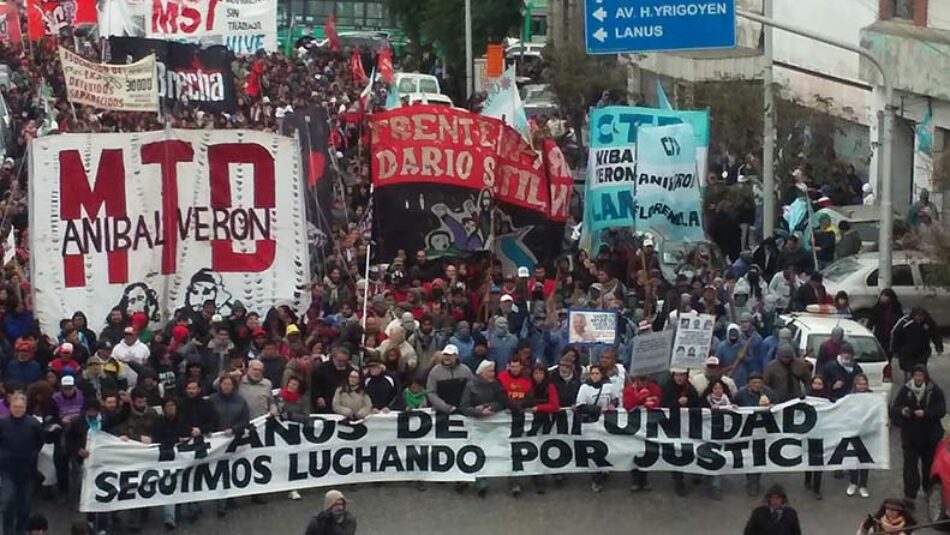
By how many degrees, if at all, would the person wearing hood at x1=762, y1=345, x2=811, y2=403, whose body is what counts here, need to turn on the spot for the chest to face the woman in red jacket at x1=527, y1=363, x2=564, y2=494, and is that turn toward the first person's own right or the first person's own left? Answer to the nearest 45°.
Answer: approximately 45° to the first person's own right

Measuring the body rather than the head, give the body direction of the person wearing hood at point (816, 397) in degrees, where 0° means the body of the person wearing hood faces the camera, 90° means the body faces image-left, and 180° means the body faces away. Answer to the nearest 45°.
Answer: approximately 0°

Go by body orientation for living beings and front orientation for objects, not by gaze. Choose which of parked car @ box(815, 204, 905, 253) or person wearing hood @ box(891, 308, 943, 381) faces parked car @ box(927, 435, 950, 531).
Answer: the person wearing hood

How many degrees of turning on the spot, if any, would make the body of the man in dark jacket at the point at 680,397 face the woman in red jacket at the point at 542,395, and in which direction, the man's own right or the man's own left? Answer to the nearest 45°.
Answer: approximately 90° to the man's own right

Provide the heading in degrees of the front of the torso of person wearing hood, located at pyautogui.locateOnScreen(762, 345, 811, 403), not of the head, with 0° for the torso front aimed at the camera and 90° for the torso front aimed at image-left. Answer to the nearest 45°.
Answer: approximately 0°
